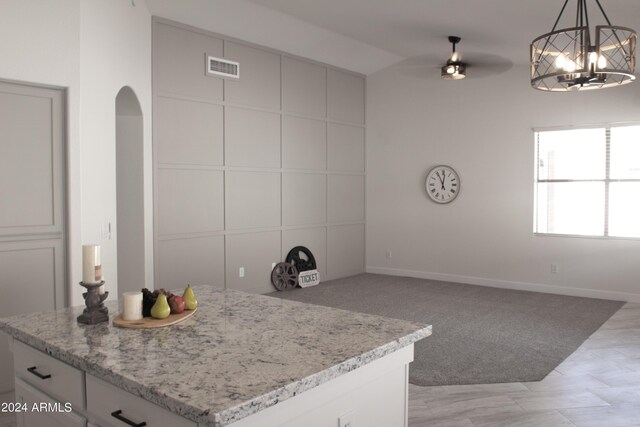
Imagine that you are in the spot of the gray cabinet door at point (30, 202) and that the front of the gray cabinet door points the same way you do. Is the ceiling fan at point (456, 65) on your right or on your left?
on your left

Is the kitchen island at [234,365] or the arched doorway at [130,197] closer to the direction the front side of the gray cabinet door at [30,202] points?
the kitchen island

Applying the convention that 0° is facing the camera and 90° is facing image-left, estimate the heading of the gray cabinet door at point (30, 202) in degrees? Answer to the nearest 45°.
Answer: approximately 315°
